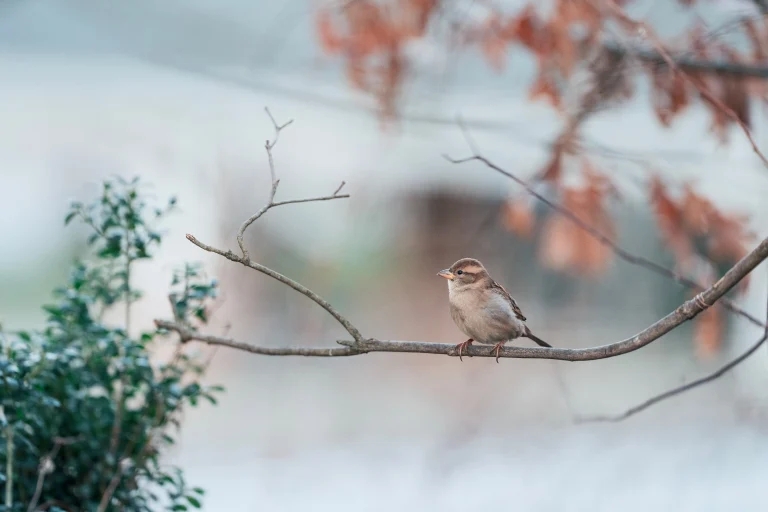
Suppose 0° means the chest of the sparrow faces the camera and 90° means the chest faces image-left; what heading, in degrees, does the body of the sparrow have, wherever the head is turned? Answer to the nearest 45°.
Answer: approximately 45°
